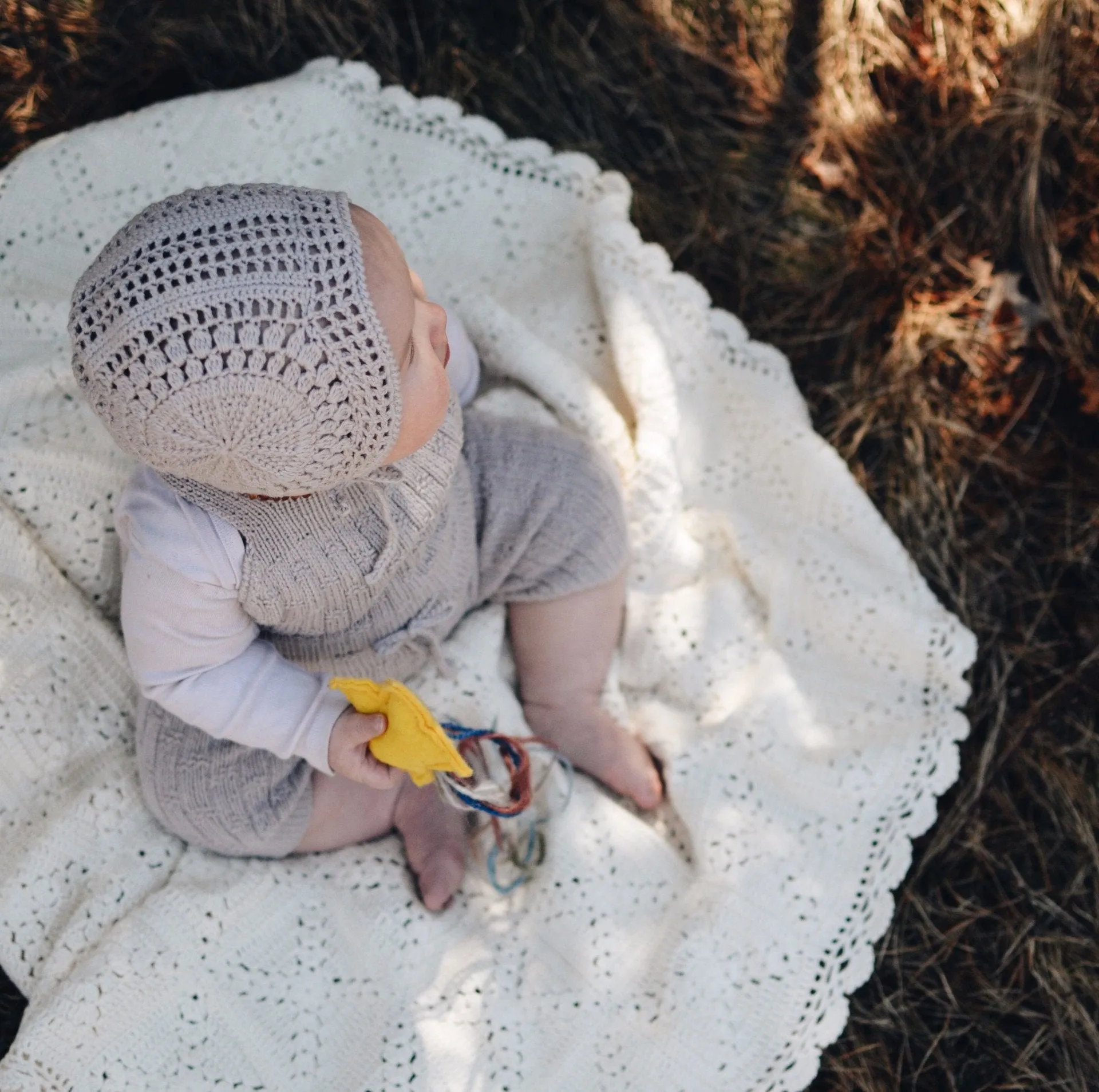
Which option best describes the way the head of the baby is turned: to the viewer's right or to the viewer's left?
to the viewer's right

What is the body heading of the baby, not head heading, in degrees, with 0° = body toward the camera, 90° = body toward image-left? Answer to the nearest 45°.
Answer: approximately 315°
